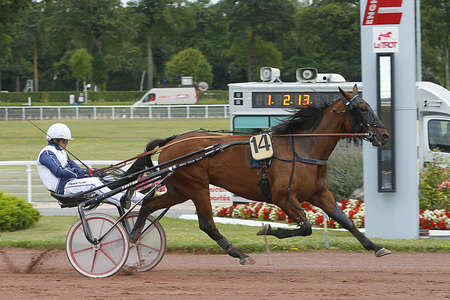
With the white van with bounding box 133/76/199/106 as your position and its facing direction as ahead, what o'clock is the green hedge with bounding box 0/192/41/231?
The green hedge is roughly at 9 o'clock from the white van.

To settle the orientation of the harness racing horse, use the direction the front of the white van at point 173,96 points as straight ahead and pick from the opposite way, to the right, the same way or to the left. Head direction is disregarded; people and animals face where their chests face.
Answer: the opposite way

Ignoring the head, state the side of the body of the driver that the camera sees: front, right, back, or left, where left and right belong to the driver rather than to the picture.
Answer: right

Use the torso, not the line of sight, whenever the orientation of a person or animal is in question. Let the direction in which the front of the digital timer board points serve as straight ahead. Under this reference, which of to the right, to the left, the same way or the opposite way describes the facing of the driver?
to the left

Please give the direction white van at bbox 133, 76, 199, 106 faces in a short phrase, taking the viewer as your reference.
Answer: facing to the left of the viewer

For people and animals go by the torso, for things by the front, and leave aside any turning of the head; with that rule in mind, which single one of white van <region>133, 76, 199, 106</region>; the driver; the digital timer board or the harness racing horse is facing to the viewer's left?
the white van

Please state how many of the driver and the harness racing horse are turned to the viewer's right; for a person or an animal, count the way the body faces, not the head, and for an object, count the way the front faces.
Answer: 2

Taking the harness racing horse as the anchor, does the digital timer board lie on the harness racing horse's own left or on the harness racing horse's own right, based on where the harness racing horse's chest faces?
on the harness racing horse's own left

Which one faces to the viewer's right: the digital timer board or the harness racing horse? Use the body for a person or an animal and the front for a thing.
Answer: the harness racing horse

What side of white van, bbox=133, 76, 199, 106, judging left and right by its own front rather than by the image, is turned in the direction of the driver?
left

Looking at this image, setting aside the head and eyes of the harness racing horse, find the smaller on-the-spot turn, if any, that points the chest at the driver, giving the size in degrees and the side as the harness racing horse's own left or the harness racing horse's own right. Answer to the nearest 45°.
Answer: approximately 180°

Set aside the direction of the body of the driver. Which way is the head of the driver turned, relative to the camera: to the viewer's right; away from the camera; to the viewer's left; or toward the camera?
to the viewer's right

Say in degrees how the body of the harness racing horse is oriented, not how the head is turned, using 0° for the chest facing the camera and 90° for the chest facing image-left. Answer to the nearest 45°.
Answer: approximately 270°
